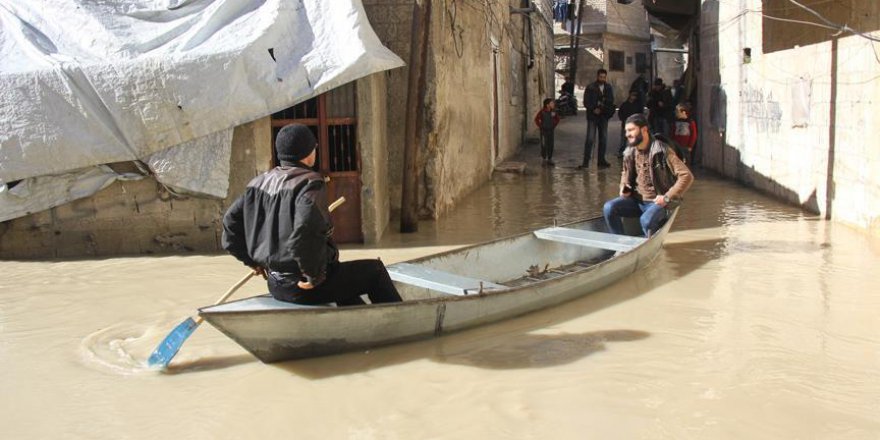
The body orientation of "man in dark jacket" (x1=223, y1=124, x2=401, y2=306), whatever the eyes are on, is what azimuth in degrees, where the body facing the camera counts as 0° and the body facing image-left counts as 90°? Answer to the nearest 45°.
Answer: approximately 225°

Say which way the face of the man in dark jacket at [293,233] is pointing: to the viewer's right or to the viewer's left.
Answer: to the viewer's right

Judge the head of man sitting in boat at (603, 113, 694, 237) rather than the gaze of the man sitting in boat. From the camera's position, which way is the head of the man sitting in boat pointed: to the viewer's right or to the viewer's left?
to the viewer's left

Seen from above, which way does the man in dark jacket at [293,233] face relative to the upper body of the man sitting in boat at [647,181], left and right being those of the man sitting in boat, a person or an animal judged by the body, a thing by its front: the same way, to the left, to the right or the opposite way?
the opposite way

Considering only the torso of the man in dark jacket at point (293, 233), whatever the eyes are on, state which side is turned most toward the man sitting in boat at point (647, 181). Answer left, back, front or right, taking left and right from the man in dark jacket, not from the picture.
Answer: front

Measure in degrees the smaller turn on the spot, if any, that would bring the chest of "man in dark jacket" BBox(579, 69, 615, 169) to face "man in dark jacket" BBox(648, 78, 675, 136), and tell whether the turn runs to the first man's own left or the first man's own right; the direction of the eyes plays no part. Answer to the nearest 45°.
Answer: approximately 90° to the first man's own left

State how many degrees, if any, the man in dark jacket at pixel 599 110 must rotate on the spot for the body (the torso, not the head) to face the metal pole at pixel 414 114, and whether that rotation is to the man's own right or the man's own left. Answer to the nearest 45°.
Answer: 0° — they already face it

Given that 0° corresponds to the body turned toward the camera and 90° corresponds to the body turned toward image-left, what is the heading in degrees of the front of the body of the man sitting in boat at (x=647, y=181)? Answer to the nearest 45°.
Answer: approximately 45°

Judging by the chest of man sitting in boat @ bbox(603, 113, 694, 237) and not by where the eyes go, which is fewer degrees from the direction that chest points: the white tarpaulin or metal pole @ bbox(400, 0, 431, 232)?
the white tarpaulin

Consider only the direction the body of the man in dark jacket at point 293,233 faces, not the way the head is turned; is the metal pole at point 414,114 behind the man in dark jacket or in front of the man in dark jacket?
in front

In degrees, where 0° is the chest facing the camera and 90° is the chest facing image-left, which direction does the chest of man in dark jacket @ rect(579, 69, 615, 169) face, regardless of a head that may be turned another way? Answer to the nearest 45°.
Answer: approximately 0°
